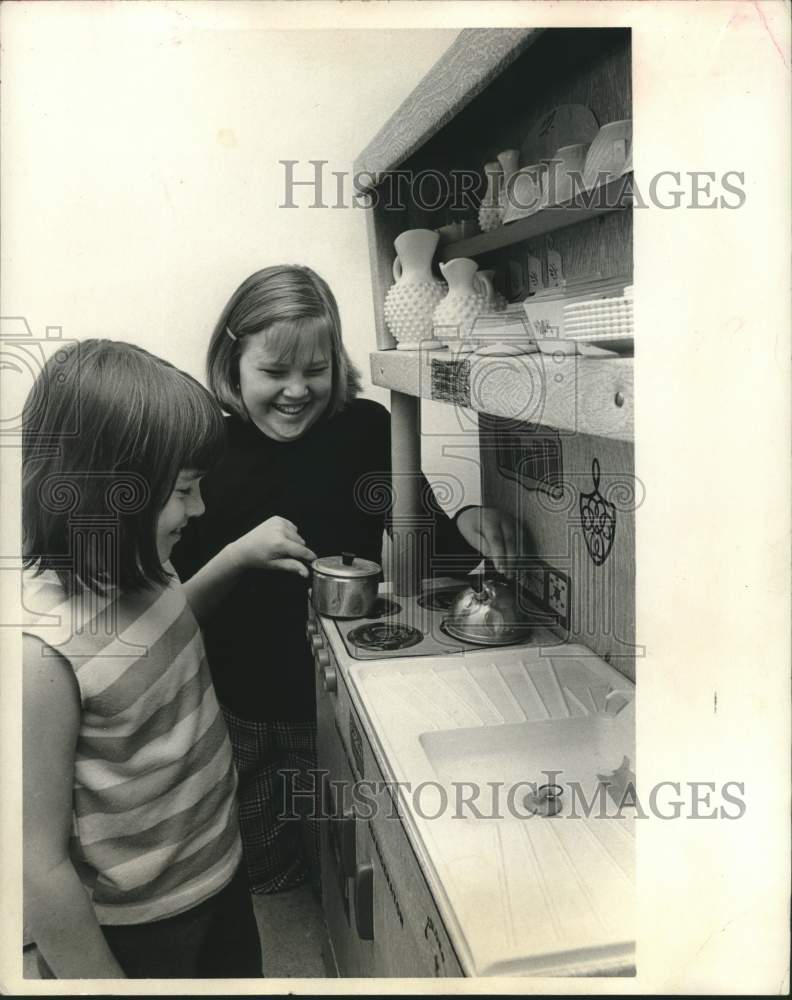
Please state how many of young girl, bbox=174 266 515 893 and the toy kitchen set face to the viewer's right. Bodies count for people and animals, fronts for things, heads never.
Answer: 0

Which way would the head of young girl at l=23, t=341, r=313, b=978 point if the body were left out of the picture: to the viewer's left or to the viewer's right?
to the viewer's right

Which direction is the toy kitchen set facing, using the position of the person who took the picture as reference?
facing the viewer and to the left of the viewer

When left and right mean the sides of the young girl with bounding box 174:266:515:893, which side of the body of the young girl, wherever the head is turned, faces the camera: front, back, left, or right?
front
